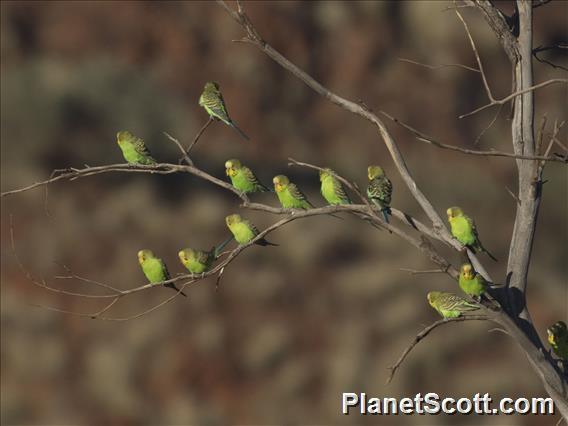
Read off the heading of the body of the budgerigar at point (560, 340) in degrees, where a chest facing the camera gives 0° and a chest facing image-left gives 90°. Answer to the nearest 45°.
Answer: approximately 90°

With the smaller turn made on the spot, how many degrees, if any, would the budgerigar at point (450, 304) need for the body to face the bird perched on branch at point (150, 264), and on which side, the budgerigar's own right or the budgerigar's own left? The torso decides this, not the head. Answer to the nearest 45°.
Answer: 0° — it already faces it

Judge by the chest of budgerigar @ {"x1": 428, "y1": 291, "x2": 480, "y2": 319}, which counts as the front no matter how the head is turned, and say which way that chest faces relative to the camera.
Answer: to the viewer's left

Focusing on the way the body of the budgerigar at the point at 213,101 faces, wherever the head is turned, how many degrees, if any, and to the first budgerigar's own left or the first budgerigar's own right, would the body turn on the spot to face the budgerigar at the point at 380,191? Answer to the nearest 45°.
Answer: approximately 180°

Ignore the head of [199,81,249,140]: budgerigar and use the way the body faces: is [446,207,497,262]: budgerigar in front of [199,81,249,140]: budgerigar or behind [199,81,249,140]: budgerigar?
behind

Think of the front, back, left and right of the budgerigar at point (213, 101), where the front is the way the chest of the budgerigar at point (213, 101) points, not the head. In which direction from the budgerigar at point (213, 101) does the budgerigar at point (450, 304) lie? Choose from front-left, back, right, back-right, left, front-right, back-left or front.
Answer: back

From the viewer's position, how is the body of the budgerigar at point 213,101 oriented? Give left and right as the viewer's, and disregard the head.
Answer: facing away from the viewer and to the left of the viewer

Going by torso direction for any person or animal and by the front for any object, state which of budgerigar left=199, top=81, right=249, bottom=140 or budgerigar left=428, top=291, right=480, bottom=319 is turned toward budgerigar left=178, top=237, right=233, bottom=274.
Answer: budgerigar left=428, top=291, right=480, bottom=319
